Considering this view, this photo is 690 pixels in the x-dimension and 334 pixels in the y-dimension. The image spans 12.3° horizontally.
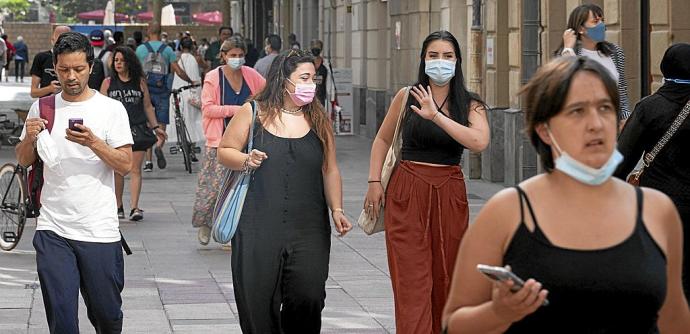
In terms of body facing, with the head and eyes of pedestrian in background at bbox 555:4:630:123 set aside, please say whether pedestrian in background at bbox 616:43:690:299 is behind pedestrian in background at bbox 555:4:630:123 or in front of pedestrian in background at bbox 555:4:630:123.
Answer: in front

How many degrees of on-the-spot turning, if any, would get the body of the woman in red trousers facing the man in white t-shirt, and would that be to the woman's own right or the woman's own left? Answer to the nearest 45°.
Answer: approximately 45° to the woman's own right

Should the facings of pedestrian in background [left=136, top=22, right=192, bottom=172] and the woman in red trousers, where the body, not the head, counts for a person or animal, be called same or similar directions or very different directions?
very different directions

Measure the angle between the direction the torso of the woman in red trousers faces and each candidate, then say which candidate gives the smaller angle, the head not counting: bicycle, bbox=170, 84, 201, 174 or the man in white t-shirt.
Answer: the man in white t-shirt

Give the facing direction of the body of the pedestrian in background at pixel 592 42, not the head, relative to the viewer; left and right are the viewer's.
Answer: facing the viewer and to the right of the viewer

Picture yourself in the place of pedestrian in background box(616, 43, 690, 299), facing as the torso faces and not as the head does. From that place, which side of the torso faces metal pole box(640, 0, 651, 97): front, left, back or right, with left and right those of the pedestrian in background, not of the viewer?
front

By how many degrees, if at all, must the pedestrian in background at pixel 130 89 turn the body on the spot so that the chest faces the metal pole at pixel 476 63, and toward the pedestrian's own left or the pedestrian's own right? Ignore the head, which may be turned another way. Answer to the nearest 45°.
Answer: approximately 135° to the pedestrian's own left

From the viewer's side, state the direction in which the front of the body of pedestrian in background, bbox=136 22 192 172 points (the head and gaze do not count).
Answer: away from the camera

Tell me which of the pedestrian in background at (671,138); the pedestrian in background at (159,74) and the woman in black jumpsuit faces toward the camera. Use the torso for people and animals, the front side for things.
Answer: the woman in black jumpsuit

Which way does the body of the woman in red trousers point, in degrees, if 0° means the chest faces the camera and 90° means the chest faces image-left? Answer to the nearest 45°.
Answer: approximately 0°

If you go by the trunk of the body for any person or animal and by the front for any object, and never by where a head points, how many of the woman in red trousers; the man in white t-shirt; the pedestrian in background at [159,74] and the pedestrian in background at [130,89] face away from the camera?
1
